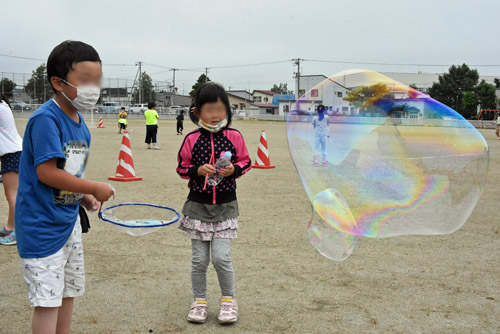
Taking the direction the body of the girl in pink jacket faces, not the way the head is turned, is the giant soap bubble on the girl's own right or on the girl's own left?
on the girl's own left

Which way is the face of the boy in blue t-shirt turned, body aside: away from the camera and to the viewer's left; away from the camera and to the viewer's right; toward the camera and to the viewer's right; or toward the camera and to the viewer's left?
toward the camera and to the viewer's right

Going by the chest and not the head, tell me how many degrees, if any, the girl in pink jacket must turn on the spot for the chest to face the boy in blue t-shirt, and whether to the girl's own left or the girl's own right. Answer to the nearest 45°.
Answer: approximately 45° to the girl's own right

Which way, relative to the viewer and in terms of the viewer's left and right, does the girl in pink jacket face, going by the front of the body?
facing the viewer

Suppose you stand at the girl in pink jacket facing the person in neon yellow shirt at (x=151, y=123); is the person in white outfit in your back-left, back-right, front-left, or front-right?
front-right

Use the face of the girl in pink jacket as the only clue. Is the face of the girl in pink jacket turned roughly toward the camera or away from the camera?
toward the camera

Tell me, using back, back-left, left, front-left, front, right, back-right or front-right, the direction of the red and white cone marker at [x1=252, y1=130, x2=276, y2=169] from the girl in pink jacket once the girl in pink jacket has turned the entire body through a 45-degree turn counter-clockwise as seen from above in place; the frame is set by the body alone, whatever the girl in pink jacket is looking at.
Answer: back-left

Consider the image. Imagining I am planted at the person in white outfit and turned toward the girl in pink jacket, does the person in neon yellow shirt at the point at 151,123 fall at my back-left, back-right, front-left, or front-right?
back-right

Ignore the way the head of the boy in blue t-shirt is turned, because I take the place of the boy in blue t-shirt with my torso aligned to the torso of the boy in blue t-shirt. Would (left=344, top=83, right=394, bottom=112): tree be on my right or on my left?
on my left

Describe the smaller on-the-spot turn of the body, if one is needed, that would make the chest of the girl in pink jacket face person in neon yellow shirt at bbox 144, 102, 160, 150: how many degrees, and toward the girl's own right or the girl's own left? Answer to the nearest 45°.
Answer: approximately 180°
